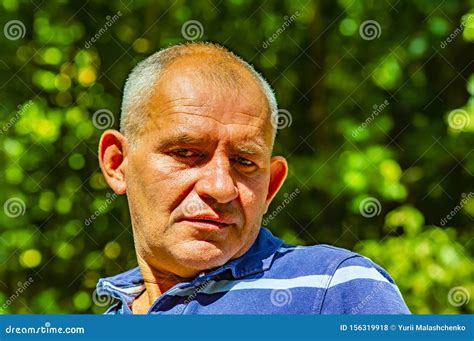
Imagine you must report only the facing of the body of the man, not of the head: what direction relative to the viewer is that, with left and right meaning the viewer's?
facing the viewer and to the left of the viewer
